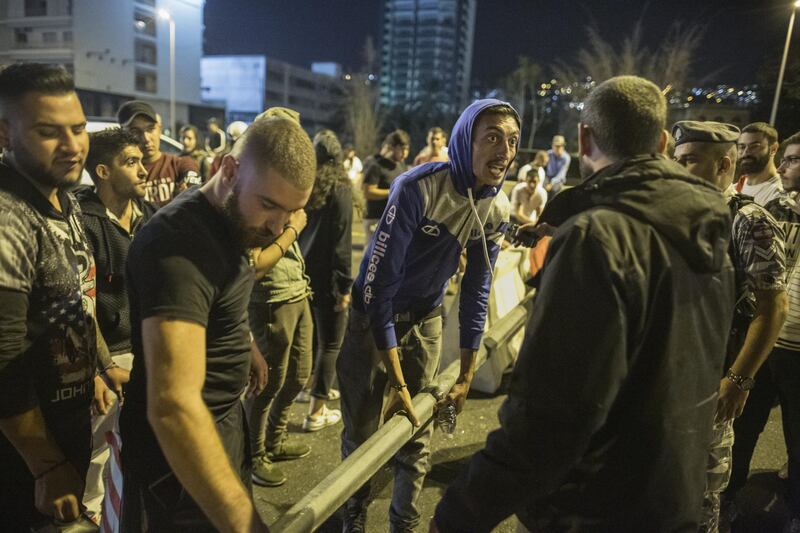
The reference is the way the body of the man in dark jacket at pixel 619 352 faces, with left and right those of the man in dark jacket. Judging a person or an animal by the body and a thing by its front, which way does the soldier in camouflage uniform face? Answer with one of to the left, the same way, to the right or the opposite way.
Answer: to the left

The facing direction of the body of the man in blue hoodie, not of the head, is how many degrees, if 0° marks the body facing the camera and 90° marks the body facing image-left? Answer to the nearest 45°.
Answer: approximately 315°

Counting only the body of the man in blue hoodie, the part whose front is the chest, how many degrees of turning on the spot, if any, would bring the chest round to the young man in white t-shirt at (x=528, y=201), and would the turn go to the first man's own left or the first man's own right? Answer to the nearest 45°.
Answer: approximately 135° to the first man's own left

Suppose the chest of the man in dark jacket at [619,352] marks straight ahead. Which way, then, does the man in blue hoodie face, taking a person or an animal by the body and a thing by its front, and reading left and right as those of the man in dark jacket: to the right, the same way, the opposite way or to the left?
the opposite way

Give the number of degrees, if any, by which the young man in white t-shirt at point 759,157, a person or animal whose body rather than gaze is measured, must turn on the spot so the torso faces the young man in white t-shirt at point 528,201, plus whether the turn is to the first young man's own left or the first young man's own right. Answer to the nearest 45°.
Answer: approximately 90° to the first young man's own right

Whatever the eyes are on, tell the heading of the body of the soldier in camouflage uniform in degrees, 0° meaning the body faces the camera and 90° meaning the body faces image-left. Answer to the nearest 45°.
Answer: approximately 45°

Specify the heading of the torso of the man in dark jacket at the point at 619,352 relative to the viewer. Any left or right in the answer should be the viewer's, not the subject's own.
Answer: facing away from the viewer and to the left of the viewer

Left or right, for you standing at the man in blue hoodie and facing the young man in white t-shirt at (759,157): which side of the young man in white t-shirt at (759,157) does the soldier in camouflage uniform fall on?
right

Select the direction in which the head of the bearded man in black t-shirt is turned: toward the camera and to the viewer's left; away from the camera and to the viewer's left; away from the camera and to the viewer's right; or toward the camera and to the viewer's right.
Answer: toward the camera and to the viewer's right

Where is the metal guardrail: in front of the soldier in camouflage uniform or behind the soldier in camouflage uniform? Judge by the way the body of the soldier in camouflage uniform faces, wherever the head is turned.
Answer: in front
